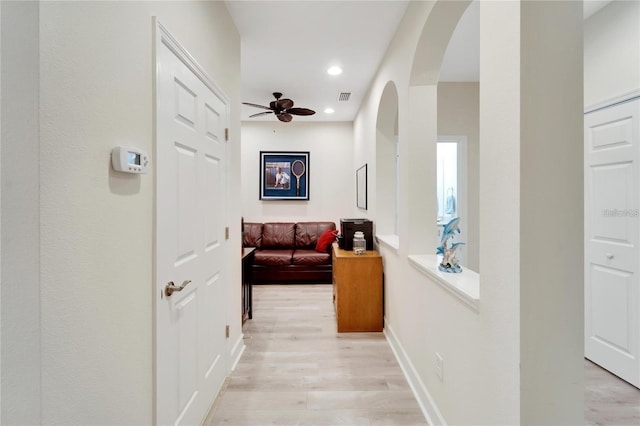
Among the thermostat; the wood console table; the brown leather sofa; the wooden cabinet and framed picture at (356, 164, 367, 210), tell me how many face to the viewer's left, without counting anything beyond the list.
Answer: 2

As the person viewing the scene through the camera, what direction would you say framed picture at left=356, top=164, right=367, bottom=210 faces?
facing to the left of the viewer

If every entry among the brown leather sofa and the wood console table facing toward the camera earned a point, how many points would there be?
1

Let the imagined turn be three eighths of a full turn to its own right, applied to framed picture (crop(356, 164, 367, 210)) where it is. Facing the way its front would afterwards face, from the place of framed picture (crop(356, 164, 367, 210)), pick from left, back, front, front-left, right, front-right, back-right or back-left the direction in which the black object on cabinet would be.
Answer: back-right

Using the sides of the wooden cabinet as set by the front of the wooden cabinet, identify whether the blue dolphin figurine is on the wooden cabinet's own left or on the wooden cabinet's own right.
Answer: on the wooden cabinet's own left

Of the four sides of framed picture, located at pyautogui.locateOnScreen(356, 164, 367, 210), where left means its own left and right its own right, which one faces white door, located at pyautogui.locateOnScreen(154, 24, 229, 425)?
left

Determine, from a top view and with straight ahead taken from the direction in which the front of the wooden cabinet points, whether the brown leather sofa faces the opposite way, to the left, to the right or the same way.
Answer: to the left
